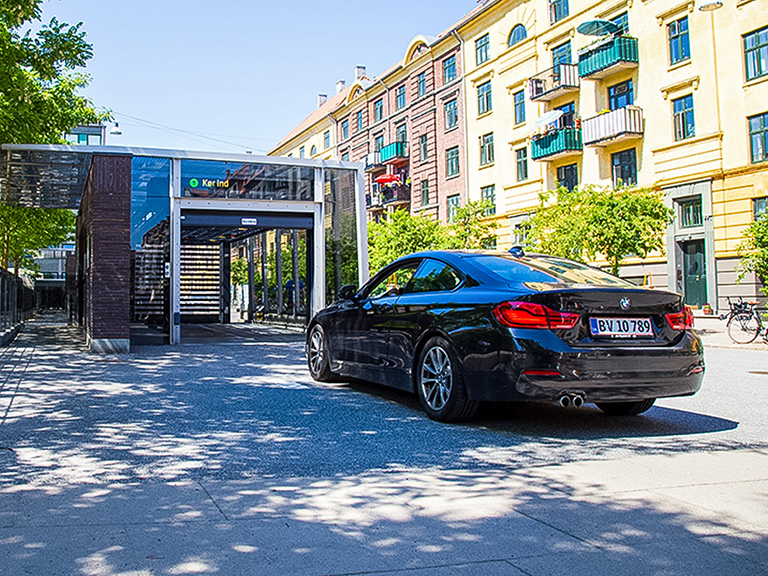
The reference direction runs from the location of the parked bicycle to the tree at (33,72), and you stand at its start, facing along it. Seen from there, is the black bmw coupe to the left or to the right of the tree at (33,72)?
left

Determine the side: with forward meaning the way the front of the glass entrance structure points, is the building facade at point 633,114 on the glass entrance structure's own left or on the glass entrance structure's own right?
on the glass entrance structure's own left

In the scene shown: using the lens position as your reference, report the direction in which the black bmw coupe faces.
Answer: facing away from the viewer and to the left of the viewer

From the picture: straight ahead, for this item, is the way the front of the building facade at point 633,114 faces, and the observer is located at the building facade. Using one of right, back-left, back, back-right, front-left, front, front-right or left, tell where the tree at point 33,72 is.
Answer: front

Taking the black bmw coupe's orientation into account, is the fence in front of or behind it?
in front

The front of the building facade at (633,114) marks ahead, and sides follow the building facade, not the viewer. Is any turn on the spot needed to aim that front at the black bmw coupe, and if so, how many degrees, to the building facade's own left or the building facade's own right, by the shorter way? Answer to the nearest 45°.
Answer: approximately 45° to the building facade's own left

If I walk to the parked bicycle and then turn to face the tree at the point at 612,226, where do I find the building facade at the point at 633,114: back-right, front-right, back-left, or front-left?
front-right

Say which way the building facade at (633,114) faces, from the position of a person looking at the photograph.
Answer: facing the viewer and to the left of the viewer

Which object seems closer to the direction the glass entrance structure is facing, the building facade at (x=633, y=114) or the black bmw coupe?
the black bmw coupe

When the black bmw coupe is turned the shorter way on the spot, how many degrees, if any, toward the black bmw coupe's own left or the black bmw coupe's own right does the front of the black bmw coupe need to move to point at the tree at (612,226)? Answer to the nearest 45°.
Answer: approximately 45° to the black bmw coupe's own right

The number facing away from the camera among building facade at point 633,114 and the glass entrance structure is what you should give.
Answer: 0

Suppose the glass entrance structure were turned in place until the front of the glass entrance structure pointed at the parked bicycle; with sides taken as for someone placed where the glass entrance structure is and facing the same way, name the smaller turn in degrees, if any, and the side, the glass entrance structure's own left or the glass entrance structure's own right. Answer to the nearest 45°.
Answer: approximately 45° to the glass entrance structure's own left

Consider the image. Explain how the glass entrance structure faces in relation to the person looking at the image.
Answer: facing the viewer and to the right of the viewer

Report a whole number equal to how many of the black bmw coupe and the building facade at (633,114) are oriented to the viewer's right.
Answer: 0

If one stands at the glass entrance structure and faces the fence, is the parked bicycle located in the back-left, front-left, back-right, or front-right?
back-right

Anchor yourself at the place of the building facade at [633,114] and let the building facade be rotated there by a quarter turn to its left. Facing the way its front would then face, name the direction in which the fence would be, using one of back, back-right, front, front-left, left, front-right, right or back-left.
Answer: right
